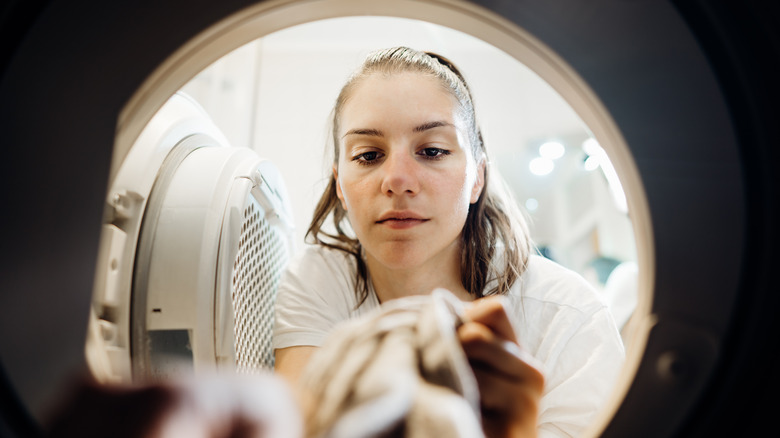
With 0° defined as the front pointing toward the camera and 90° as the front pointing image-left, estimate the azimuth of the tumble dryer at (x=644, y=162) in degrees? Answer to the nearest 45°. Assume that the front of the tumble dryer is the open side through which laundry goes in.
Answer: approximately 180°

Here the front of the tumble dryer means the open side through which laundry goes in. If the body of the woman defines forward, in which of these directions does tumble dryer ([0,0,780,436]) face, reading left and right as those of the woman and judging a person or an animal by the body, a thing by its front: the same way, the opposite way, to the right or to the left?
the opposite way

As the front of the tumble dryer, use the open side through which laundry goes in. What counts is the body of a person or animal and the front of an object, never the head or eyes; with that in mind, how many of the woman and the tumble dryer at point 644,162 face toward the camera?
1

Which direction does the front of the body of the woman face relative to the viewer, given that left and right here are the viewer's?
facing the viewer
